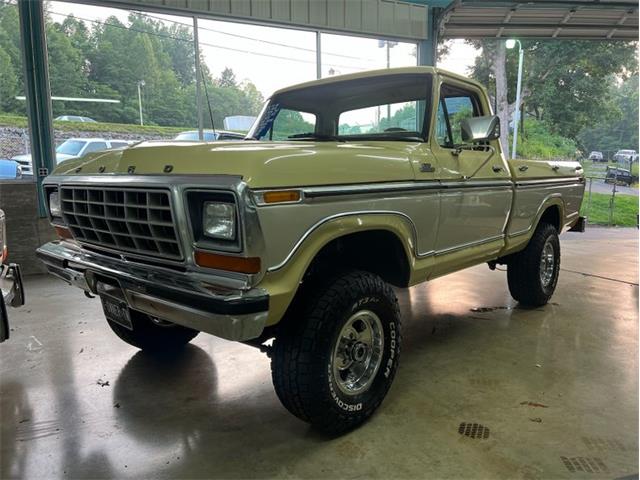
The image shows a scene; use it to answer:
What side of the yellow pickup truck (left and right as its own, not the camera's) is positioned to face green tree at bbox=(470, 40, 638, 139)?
back

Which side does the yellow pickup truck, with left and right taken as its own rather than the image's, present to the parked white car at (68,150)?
right

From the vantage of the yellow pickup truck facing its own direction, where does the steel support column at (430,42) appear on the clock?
The steel support column is roughly at 5 o'clock from the yellow pickup truck.

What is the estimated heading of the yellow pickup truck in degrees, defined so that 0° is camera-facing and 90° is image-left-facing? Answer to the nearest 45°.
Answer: approximately 45°
